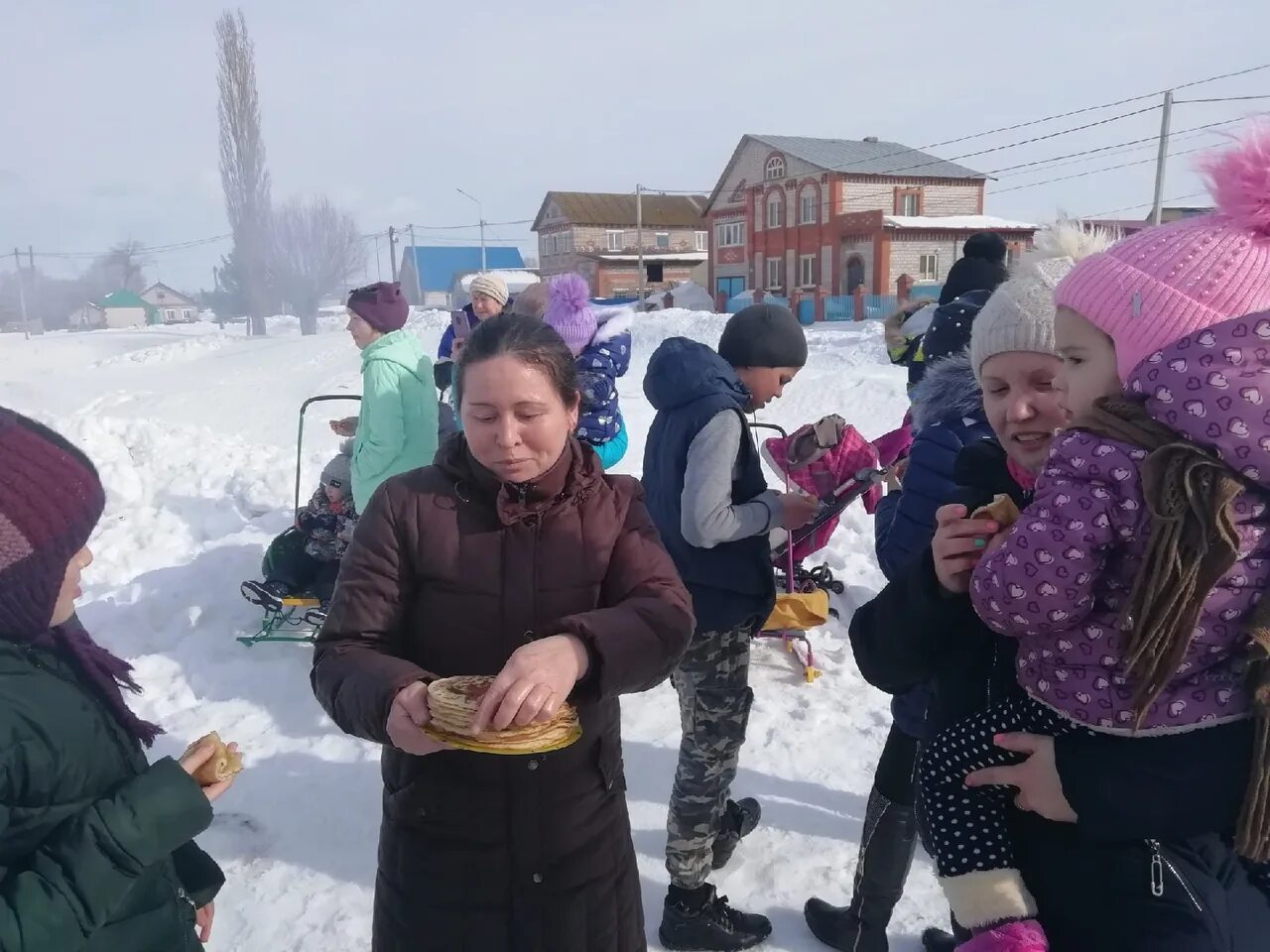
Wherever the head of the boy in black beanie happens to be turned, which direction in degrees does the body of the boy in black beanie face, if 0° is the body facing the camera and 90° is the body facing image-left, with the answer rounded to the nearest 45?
approximately 270°

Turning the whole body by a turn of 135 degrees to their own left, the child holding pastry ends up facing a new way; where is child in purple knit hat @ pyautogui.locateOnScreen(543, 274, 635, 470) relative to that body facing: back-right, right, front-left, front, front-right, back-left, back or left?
right

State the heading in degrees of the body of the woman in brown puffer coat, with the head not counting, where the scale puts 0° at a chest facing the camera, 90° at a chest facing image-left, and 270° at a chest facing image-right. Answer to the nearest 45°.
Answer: approximately 0°

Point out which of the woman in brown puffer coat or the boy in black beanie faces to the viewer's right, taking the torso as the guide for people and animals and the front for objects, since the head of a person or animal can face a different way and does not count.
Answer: the boy in black beanie

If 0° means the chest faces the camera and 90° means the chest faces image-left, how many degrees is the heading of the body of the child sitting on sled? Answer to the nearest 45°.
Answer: approximately 45°

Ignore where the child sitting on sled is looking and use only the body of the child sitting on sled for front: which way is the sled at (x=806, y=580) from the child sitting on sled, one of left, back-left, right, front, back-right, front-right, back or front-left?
left

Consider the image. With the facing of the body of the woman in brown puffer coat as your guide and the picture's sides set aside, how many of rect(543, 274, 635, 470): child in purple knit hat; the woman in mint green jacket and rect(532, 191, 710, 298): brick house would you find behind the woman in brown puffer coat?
3

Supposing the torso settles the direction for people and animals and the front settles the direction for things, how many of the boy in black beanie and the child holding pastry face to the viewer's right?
2

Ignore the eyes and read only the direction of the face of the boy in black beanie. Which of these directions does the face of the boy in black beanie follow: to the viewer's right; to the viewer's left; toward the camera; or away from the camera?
to the viewer's right

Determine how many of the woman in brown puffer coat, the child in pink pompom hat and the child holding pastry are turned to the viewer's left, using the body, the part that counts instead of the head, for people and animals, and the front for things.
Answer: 1

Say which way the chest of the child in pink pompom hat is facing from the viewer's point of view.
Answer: to the viewer's left

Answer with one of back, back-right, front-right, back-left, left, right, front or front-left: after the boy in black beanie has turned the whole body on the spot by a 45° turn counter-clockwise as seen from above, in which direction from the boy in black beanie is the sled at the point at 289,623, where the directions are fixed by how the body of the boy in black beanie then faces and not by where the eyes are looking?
left

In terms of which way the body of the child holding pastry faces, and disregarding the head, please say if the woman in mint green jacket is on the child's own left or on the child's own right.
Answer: on the child's own left

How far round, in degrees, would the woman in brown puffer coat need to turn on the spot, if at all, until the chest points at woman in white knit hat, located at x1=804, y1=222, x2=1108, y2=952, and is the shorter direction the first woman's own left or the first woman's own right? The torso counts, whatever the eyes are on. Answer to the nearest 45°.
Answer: approximately 90° to the first woman's own left

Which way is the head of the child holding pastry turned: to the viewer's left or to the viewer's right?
to the viewer's right

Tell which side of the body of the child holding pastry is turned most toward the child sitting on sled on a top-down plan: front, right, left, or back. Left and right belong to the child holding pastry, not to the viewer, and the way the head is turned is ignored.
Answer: left

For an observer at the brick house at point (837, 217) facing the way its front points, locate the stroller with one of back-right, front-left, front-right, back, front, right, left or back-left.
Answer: front-left

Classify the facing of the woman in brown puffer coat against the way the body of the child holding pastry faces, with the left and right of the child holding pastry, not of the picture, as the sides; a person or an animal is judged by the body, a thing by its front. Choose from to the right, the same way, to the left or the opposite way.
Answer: to the right

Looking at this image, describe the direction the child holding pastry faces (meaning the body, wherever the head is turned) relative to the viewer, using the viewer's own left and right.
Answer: facing to the right of the viewer
